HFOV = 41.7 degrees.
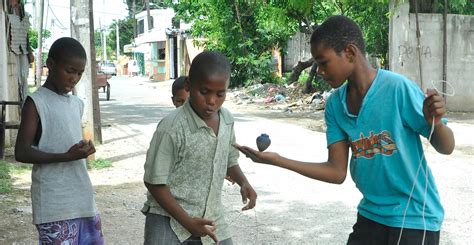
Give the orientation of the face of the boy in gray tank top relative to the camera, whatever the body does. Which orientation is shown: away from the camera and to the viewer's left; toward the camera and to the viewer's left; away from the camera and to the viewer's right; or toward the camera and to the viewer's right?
toward the camera and to the viewer's right

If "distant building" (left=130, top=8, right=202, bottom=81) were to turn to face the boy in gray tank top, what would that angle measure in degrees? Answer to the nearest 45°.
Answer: approximately 45° to its left

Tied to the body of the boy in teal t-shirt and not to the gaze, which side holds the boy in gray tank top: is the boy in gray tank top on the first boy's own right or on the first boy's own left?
on the first boy's own right

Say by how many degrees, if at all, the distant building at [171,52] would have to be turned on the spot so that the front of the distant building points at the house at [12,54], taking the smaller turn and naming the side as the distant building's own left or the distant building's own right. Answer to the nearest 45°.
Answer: approximately 45° to the distant building's own left

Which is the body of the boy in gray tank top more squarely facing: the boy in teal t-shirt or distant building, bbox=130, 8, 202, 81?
the boy in teal t-shirt

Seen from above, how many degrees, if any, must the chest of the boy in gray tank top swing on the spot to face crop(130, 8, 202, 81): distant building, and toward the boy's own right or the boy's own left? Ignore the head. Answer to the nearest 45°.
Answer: approximately 135° to the boy's own left

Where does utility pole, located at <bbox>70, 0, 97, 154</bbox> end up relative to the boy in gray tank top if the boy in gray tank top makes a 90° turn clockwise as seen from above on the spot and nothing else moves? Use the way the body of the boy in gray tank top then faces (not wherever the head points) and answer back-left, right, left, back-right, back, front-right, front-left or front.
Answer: back-right

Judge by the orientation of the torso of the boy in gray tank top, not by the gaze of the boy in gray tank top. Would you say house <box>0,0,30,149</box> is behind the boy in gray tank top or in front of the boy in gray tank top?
behind

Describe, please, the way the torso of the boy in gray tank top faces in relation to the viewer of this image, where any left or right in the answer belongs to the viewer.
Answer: facing the viewer and to the right of the viewer

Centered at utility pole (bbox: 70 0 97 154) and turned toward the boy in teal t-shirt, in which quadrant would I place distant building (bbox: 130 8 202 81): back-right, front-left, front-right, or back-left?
back-left

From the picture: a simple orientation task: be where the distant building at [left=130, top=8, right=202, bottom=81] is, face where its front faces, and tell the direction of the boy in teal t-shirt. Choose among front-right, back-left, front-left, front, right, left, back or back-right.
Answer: front-left

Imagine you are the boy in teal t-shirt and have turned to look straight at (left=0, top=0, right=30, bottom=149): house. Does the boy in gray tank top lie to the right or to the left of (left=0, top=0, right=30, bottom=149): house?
left

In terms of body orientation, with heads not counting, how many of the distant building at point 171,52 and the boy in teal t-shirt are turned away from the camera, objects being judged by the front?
0

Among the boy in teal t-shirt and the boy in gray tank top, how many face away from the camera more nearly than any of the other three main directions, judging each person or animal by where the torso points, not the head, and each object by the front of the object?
0

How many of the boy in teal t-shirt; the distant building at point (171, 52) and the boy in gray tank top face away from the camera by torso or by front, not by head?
0

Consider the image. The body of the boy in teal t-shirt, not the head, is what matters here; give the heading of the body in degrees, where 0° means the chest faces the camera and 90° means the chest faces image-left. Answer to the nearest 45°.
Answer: approximately 45°

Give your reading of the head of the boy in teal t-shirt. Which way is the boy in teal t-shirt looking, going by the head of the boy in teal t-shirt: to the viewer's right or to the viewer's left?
to the viewer's left
